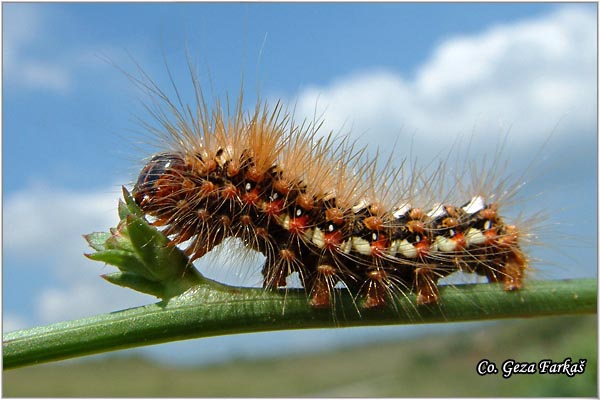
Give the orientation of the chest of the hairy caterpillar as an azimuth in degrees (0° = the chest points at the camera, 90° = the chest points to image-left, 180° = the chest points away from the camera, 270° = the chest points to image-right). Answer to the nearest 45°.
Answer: approximately 90°
